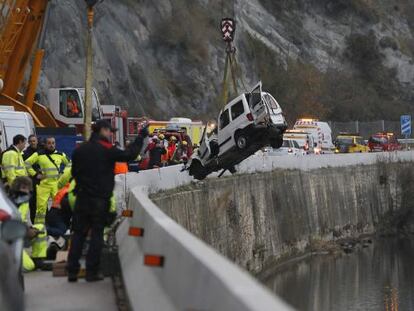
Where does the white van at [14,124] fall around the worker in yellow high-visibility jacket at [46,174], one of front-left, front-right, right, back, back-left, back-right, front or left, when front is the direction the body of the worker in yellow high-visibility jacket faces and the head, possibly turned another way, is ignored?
back

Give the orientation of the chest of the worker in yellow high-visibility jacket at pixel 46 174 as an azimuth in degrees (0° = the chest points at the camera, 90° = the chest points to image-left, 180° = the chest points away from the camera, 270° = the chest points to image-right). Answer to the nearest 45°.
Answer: approximately 0°

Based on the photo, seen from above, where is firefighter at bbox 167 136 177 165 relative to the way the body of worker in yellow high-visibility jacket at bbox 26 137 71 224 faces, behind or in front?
behind

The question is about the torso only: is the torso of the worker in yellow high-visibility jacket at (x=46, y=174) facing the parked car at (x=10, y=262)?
yes

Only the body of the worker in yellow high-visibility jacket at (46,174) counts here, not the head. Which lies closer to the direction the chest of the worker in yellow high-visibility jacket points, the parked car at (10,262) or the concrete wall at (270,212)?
the parked car
